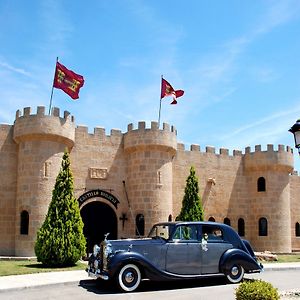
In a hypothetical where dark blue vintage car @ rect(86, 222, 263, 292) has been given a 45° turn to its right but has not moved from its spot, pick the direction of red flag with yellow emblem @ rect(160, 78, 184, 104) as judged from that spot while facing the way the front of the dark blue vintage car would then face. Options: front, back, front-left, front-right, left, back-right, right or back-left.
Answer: right

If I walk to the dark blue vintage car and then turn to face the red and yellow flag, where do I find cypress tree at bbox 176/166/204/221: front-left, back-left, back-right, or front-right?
front-right

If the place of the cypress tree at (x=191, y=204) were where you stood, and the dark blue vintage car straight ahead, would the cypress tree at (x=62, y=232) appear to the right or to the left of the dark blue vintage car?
right

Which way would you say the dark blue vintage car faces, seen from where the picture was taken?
facing the viewer and to the left of the viewer

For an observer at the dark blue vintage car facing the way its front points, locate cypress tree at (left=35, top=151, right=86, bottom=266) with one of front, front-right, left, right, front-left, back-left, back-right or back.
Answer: right

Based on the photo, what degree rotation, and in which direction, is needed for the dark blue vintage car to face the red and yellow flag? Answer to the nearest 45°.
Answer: approximately 90° to its right

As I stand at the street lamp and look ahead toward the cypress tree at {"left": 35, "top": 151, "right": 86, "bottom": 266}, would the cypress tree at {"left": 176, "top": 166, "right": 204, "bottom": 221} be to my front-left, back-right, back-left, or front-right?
front-right
